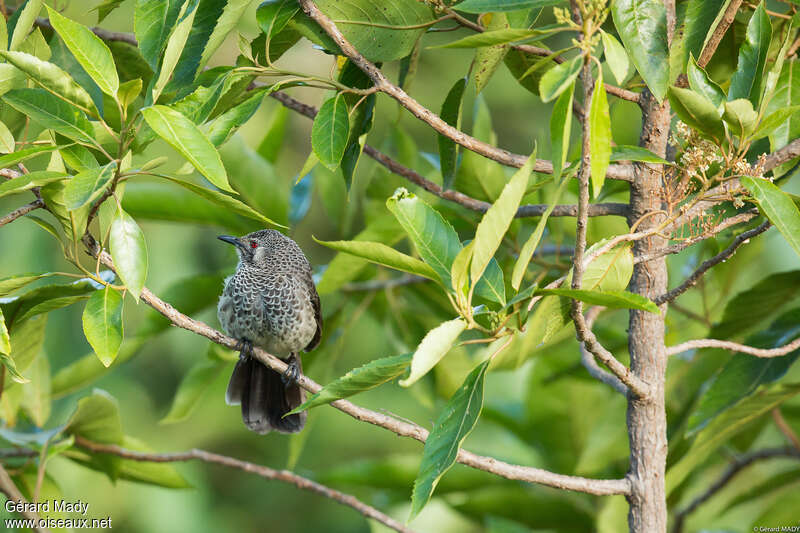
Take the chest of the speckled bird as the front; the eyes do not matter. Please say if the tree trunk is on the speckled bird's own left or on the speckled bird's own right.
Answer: on the speckled bird's own left

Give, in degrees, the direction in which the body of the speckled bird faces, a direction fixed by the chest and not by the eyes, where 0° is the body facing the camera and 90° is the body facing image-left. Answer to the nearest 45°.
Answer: approximately 45°
